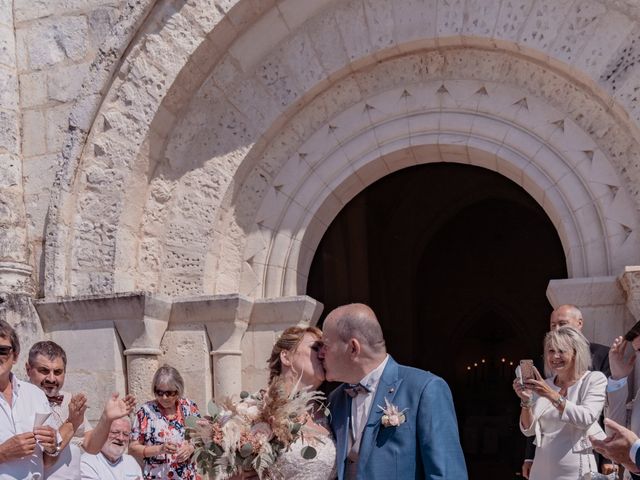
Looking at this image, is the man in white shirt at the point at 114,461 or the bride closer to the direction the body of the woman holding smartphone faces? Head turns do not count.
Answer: the bride

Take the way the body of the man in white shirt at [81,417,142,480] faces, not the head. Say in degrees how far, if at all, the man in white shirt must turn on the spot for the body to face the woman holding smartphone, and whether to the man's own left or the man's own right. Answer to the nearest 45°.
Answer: approximately 45° to the man's own left

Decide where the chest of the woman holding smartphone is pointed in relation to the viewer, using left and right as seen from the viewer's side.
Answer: facing the viewer and to the left of the viewer

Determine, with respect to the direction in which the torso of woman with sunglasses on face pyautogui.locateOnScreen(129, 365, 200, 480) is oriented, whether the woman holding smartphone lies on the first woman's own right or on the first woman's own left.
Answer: on the first woman's own left

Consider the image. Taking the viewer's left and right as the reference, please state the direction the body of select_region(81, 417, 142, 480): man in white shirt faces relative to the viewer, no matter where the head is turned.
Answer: facing the viewer

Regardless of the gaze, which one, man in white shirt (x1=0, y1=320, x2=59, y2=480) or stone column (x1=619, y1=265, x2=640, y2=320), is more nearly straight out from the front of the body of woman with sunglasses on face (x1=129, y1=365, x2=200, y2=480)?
the man in white shirt

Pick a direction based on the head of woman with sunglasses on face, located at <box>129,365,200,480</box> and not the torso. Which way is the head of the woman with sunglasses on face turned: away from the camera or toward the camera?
toward the camera

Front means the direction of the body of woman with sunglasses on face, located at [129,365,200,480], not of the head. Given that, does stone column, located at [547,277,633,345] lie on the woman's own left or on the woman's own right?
on the woman's own left

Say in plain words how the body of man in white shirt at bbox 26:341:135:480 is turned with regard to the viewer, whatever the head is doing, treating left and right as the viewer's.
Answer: facing the viewer and to the right of the viewer

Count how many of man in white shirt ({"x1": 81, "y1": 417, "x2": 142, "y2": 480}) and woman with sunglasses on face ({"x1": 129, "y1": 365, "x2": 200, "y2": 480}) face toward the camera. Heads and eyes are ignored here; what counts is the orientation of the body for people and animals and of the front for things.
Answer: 2

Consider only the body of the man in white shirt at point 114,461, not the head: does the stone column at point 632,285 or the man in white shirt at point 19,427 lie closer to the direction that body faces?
the man in white shirt

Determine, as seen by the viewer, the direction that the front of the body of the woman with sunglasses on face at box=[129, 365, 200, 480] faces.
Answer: toward the camera

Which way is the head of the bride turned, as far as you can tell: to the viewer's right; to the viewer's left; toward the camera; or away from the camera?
to the viewer's right

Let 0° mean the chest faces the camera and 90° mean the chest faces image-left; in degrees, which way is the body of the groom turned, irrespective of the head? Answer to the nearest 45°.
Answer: approximately 45°
